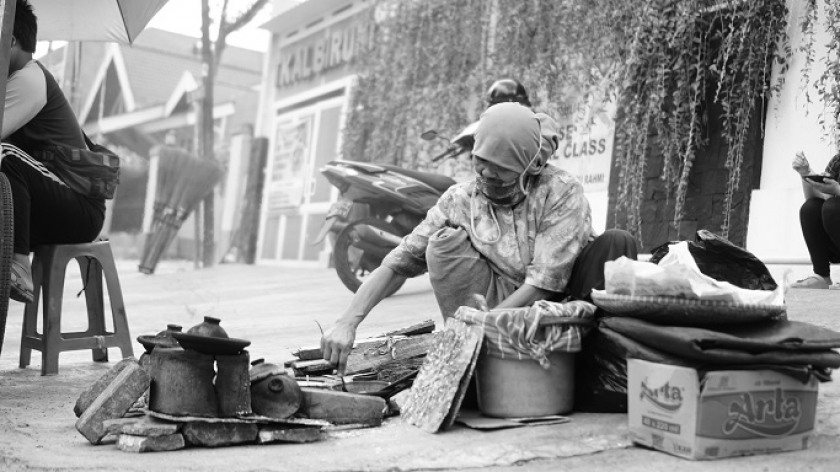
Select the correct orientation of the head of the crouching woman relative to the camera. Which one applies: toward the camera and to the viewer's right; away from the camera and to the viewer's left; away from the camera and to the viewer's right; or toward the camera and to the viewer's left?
toward the camera and to the viewer's left

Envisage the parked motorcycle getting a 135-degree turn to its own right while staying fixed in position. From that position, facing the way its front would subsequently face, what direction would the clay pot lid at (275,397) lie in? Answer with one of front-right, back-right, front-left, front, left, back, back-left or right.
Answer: front

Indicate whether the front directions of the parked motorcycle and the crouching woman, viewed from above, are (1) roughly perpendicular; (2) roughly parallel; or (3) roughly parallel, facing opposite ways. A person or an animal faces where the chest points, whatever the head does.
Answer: roughly parallel, facing opposite ways

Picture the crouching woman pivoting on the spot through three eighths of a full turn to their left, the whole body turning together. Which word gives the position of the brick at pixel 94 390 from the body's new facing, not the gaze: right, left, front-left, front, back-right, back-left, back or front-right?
back

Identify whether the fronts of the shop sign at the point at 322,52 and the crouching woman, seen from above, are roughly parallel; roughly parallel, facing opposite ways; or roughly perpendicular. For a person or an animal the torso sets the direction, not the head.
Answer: roughly parallel

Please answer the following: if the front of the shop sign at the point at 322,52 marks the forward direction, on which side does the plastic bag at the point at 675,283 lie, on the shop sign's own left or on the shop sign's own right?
on the shop sign's own left
